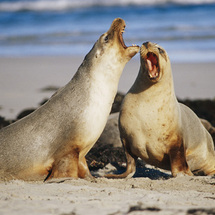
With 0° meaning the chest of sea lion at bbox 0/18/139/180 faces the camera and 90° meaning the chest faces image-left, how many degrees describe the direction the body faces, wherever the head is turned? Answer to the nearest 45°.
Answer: approximately 270°

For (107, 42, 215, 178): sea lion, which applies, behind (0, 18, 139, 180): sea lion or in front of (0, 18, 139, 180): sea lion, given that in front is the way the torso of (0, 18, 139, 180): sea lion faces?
in front

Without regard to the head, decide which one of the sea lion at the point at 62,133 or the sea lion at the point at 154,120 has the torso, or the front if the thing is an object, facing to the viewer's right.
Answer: the sea lion at the point at 62,133

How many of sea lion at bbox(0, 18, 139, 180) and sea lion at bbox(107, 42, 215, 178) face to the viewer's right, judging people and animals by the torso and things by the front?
1
